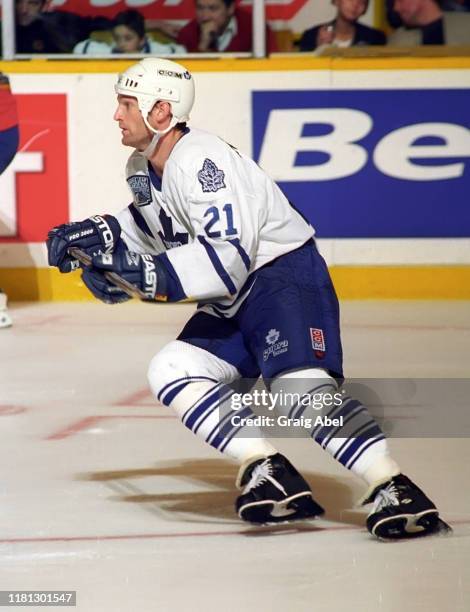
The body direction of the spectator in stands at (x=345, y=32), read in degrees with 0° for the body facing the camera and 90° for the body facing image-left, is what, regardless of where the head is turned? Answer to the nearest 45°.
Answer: approximately 0°

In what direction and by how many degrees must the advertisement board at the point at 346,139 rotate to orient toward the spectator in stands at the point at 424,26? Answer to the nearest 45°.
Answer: approximately 135° to its left

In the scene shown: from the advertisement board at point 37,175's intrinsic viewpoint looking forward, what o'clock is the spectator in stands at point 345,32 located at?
The spectator in stands is roughly at 9 o'clock from the advertisement board.

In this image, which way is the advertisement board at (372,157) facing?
toward the camera

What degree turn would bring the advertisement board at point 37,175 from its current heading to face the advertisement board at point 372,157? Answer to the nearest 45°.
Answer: approximately 90° to its left

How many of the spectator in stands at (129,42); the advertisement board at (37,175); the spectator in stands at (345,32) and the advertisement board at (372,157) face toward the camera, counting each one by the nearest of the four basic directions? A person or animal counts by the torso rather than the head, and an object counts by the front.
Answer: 4

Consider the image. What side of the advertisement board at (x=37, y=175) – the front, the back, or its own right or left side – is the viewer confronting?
front

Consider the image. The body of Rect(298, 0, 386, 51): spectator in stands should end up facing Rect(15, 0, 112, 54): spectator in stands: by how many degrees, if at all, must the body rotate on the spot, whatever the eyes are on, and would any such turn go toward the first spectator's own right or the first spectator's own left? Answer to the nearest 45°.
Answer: approximately 90° to the first spectator's own right

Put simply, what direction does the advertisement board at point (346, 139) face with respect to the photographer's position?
facing the viewer

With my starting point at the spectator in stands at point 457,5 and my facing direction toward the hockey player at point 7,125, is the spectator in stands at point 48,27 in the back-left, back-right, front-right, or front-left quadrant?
front-right

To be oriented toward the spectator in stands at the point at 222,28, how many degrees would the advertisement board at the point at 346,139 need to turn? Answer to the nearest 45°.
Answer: approximately 135° to its right
